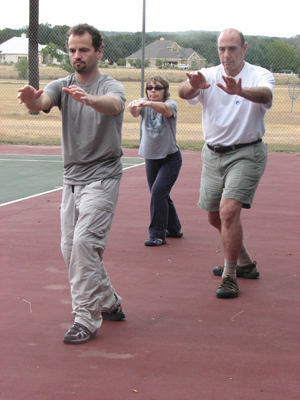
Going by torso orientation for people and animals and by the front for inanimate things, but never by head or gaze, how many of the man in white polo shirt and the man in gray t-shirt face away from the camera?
0

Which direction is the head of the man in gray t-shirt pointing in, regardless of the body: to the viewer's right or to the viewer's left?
to the viewer's left

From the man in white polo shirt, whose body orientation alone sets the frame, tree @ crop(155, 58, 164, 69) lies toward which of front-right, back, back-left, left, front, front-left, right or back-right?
back-right

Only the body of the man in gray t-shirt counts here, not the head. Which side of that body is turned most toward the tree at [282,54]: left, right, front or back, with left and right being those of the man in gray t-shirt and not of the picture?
back

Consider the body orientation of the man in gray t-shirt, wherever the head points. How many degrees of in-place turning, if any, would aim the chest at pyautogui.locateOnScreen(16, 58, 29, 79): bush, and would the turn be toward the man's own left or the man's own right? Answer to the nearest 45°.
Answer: approximately 135° to the man's own right

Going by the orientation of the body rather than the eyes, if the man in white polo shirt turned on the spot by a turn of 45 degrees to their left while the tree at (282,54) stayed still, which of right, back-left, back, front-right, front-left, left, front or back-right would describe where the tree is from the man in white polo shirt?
back

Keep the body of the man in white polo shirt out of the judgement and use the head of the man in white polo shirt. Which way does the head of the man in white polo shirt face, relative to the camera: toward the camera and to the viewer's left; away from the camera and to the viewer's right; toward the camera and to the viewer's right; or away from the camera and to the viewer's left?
toward the camera and to the viewer's left

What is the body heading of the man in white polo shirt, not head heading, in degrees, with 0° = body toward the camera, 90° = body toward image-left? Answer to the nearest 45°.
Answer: approximately 45°

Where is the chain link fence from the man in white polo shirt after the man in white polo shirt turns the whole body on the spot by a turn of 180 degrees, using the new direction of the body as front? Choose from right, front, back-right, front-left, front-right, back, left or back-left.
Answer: front-left

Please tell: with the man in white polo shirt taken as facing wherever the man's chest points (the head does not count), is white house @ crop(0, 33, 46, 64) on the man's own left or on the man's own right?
on the man's own right

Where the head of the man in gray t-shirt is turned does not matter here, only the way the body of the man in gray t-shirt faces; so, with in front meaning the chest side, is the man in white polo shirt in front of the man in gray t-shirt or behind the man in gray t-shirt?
behind

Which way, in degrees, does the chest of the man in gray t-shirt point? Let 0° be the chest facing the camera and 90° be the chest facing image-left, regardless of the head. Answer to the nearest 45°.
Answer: approximately 45°
